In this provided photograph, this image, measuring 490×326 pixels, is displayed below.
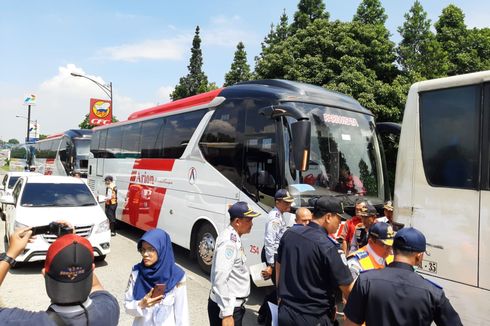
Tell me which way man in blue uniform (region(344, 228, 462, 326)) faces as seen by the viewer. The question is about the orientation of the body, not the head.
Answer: away from the camera

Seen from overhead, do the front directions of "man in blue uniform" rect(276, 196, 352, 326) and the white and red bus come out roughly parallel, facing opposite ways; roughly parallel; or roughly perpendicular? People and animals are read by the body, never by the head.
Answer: roughly perpendicular

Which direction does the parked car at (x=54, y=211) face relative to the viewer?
toward the camera

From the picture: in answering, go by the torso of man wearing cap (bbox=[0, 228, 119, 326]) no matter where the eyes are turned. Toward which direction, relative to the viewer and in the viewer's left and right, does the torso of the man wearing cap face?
facing away from the viewer

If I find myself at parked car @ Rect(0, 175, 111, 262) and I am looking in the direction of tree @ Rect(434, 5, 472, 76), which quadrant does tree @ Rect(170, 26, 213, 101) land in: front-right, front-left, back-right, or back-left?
front-left

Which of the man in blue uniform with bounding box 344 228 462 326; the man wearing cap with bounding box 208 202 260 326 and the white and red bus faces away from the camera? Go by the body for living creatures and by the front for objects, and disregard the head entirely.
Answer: the man in blue uniform

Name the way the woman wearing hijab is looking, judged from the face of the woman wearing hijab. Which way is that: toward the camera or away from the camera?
toward the camera

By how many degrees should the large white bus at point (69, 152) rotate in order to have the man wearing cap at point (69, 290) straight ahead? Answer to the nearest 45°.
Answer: approximately 45° to its right

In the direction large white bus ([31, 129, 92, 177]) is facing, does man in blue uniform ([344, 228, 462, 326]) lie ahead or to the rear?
ahead

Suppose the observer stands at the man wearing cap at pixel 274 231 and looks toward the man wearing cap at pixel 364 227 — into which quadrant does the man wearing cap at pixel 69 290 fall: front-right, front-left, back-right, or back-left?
back-right

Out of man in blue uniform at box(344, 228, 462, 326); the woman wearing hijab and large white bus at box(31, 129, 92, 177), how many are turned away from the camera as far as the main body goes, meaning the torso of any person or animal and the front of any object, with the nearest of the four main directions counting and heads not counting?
1
